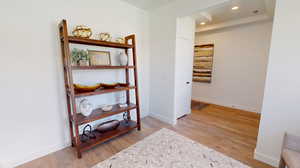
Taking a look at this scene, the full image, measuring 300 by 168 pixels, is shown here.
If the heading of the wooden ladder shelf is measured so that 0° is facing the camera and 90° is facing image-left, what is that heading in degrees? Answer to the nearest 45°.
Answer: approximately 315°

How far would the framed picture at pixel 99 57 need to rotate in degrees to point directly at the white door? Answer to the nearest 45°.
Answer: approximately 45° to its left

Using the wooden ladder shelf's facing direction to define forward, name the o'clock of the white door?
The white door is roughly at 10 o'clock from the wooden ladder shelf.

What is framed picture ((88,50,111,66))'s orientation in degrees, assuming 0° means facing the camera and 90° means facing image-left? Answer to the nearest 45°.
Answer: approximately 315°

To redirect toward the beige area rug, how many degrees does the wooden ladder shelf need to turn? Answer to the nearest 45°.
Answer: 0° — it already faces it
